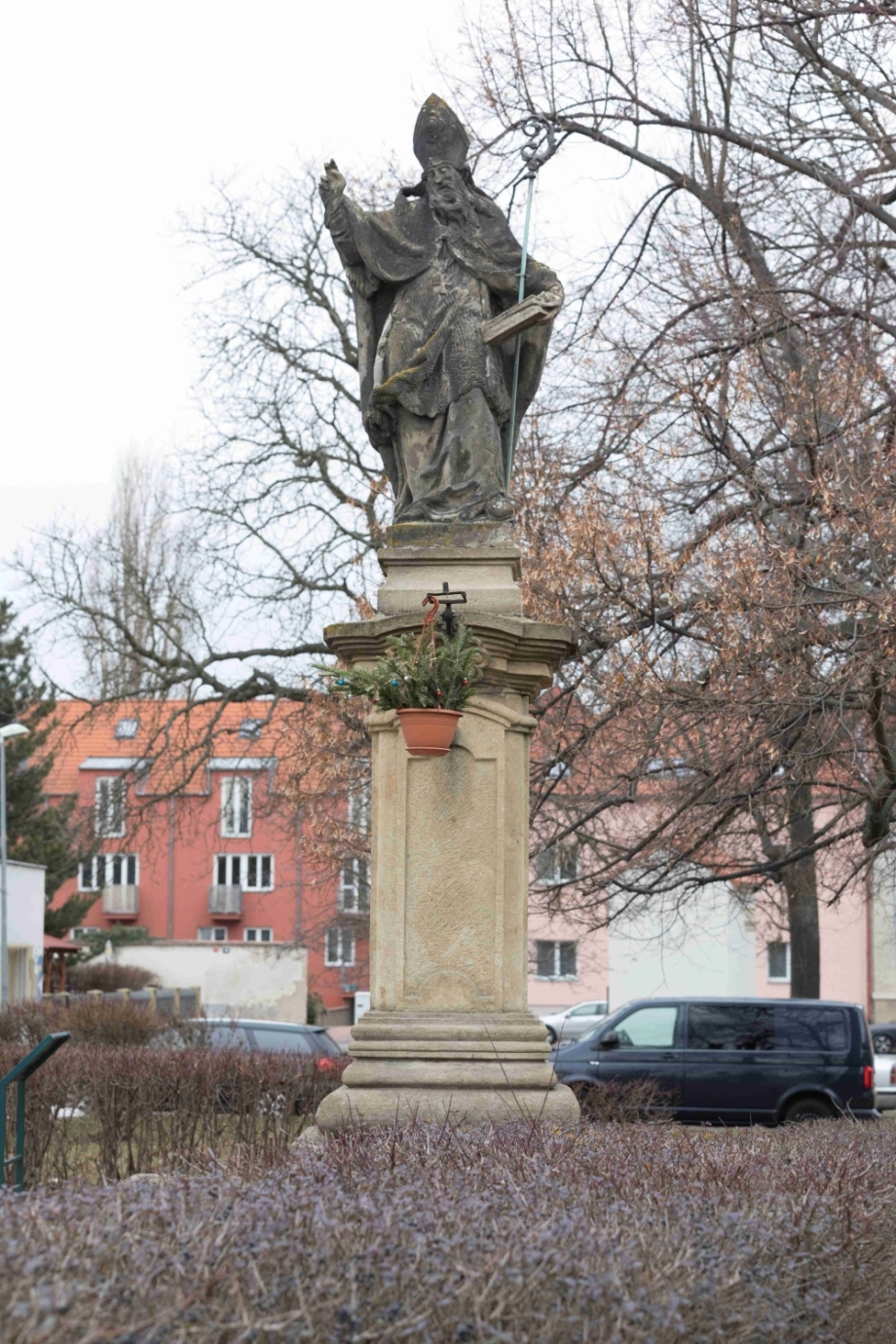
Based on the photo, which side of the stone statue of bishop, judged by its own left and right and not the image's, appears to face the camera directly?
front

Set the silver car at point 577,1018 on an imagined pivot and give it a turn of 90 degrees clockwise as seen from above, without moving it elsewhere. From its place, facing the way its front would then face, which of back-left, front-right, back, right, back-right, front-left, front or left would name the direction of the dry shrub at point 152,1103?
back

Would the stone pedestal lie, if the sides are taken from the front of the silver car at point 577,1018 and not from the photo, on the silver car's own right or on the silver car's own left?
on the silver car's own left

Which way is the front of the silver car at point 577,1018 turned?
to the viewer's left

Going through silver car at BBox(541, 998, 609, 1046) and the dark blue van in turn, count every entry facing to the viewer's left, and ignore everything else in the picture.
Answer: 2

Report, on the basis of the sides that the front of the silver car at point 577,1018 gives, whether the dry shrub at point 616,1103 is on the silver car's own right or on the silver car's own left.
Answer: on the silver car's own left

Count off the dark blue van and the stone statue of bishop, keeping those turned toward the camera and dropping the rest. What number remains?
1

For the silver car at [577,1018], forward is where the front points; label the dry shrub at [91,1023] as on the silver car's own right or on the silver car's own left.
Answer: on the silver car's own left

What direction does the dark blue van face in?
to the viewer's left

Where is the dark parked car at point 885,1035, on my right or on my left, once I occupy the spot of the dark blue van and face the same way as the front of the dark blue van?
on my right

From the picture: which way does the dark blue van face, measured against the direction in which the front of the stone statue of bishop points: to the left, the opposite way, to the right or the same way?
to the right
